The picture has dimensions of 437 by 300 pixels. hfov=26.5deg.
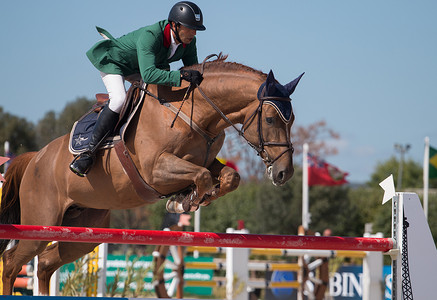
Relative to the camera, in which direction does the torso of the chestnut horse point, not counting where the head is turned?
to the viewer's right

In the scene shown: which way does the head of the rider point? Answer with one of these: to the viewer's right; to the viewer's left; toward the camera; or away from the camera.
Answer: to the viewer's right
